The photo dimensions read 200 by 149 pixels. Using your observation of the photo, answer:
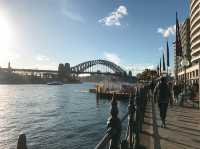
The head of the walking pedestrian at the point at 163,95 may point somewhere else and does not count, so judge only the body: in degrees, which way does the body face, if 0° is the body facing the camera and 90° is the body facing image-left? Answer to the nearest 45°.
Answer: approximately 180°
